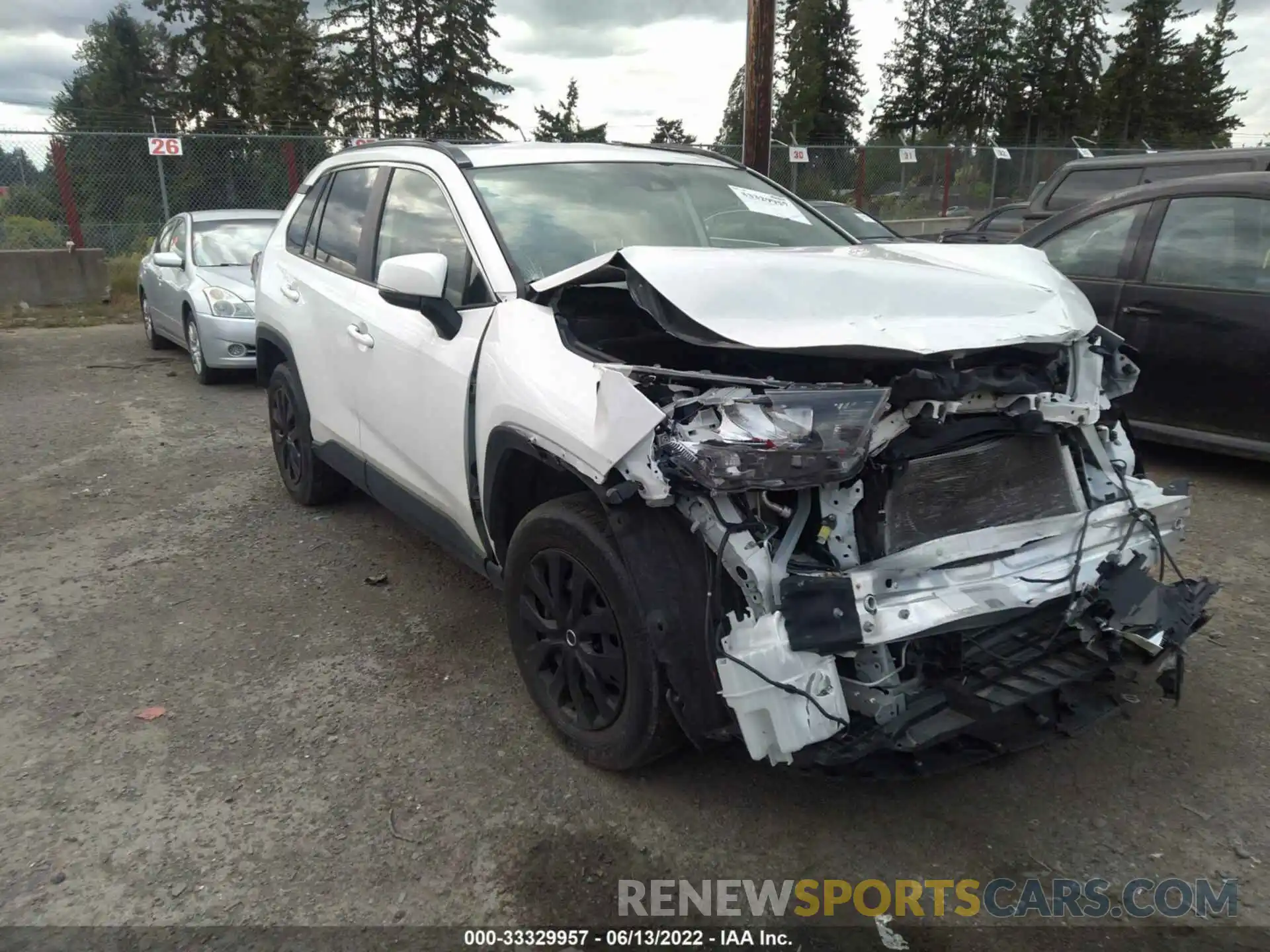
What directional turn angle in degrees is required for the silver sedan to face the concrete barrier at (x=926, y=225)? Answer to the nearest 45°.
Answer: approximately 90° to its left

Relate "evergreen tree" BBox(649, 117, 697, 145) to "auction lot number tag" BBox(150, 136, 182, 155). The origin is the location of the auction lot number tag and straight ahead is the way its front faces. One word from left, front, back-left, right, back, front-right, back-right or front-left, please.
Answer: back-left

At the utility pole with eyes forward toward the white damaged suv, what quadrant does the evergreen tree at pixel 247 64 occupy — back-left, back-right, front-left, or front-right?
back-right

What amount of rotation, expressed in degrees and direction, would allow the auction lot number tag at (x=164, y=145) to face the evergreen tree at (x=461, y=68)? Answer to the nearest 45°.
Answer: approximately 135° to its left

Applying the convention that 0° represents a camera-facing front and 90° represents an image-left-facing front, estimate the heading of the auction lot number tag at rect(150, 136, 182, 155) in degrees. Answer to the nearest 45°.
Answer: approximately 0°

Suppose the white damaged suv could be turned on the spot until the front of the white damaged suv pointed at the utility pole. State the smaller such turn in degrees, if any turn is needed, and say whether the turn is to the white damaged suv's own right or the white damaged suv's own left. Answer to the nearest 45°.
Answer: approximately 135° to the white damaged suv's own left

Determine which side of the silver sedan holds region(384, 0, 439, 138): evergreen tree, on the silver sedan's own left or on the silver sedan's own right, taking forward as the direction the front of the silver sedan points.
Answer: on the silver sedan's own left

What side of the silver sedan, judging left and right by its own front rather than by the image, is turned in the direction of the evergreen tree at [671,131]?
left

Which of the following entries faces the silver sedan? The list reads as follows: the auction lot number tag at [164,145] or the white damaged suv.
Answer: the auction lot number tag

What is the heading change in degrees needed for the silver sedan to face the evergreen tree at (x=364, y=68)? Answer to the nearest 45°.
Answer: approximately 135° to its left
